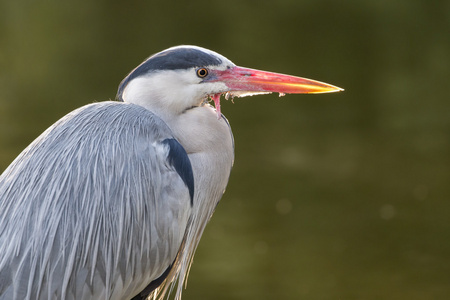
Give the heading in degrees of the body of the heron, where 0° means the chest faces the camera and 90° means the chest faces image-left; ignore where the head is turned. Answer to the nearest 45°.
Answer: approximately 270°
